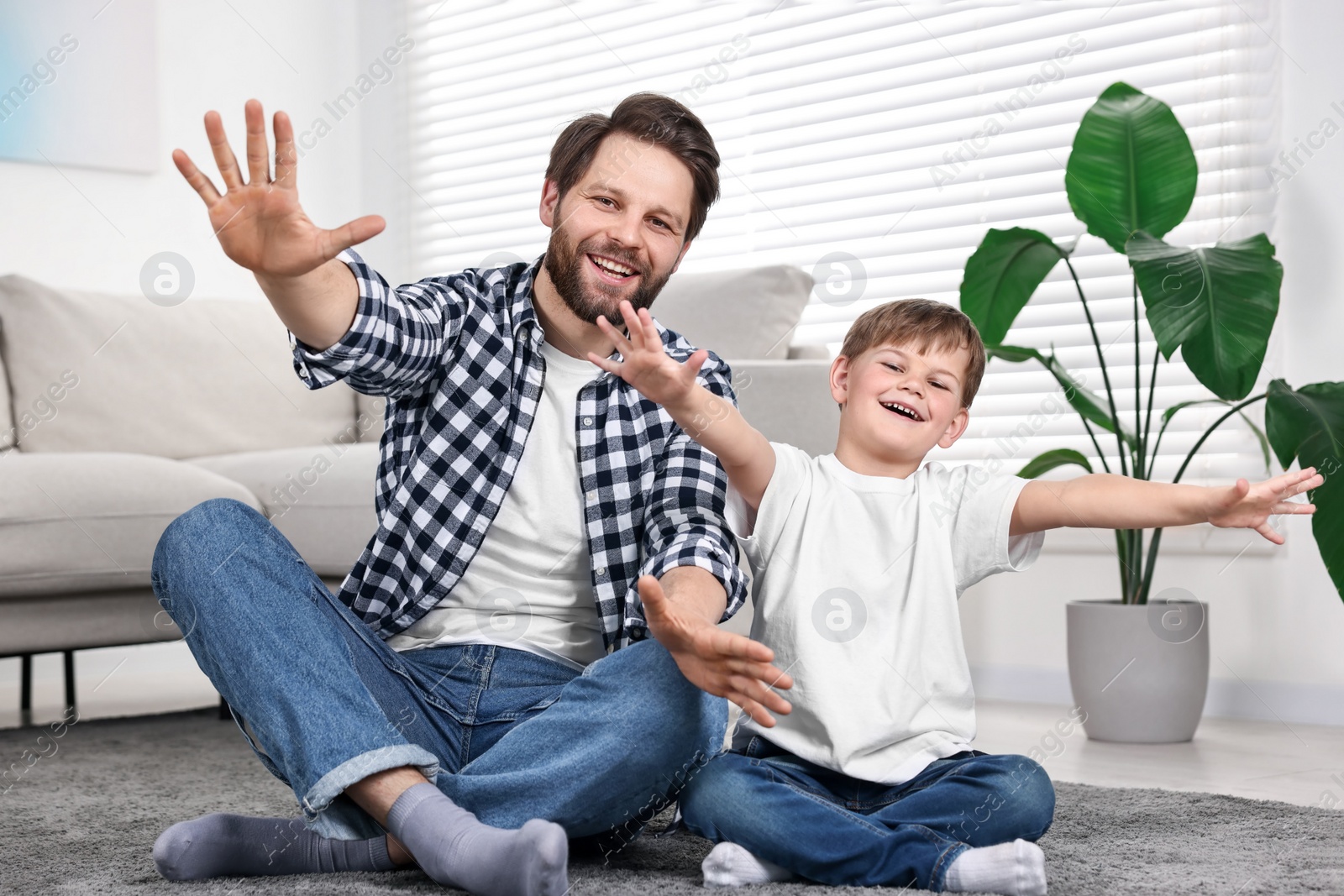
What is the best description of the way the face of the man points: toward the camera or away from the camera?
toward the camera

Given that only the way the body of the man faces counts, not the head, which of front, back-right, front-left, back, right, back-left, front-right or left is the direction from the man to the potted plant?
back-left

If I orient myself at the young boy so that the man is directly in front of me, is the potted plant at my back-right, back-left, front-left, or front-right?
back-right

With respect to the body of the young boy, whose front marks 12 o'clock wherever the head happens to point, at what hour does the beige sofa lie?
The beige sofa is roughly at 4 o'clock from the young boy.

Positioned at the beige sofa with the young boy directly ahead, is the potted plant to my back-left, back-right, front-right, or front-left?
front-left

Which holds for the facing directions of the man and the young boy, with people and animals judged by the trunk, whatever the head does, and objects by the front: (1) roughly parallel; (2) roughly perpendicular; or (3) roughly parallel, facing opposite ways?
roughly parallel

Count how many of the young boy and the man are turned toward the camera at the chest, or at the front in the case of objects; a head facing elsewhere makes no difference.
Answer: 2

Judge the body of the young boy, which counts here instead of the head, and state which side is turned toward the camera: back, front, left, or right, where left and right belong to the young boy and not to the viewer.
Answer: front

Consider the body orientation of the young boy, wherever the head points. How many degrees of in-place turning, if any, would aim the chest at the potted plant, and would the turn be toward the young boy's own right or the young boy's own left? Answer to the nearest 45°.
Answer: approximately 180°

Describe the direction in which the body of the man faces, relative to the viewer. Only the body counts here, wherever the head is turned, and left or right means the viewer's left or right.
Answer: facing the viewer

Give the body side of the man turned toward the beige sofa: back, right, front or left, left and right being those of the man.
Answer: back
